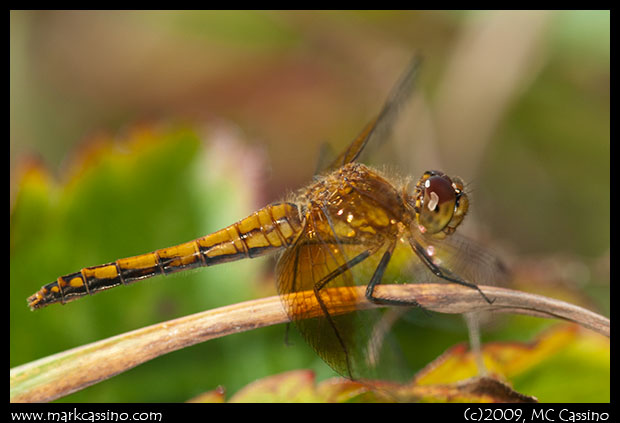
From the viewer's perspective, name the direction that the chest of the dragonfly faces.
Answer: to the viewer's right
